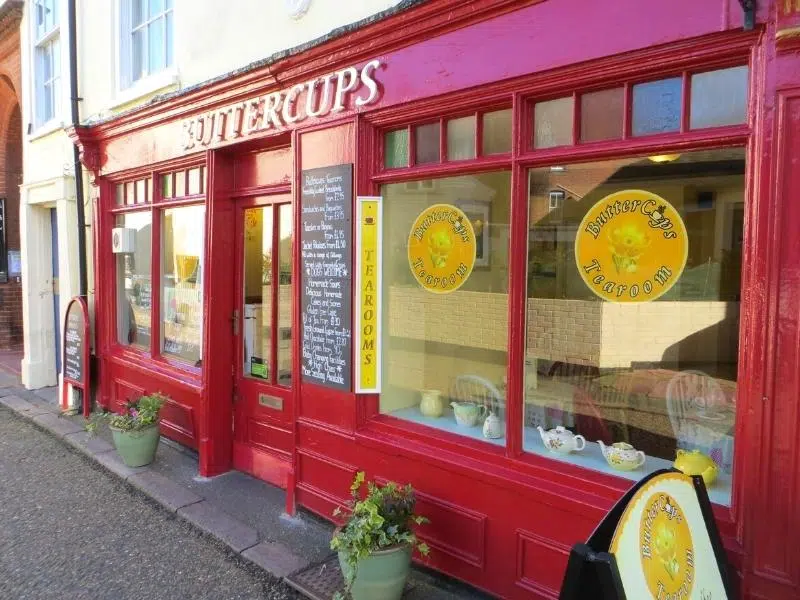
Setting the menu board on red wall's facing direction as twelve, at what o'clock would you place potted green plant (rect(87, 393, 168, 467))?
The potted green plant is roughly at 3 o'clock from the menu board on red wall.

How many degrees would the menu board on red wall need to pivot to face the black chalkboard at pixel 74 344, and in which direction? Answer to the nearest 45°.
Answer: approximately 90° to its right

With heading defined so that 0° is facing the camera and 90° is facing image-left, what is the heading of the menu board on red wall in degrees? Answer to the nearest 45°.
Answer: approximately 45°

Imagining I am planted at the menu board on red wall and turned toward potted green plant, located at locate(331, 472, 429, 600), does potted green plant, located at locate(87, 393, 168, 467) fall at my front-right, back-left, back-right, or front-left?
back-right

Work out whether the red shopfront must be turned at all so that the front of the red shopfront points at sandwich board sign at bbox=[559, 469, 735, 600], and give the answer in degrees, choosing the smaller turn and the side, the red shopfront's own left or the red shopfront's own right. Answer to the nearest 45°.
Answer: approximately 45° to the red shopfront's own left

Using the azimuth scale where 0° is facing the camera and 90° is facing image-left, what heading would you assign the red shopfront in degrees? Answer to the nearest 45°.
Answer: approximately 45°

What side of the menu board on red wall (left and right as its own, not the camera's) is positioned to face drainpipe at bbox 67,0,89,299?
right

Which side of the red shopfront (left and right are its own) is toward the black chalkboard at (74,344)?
right
